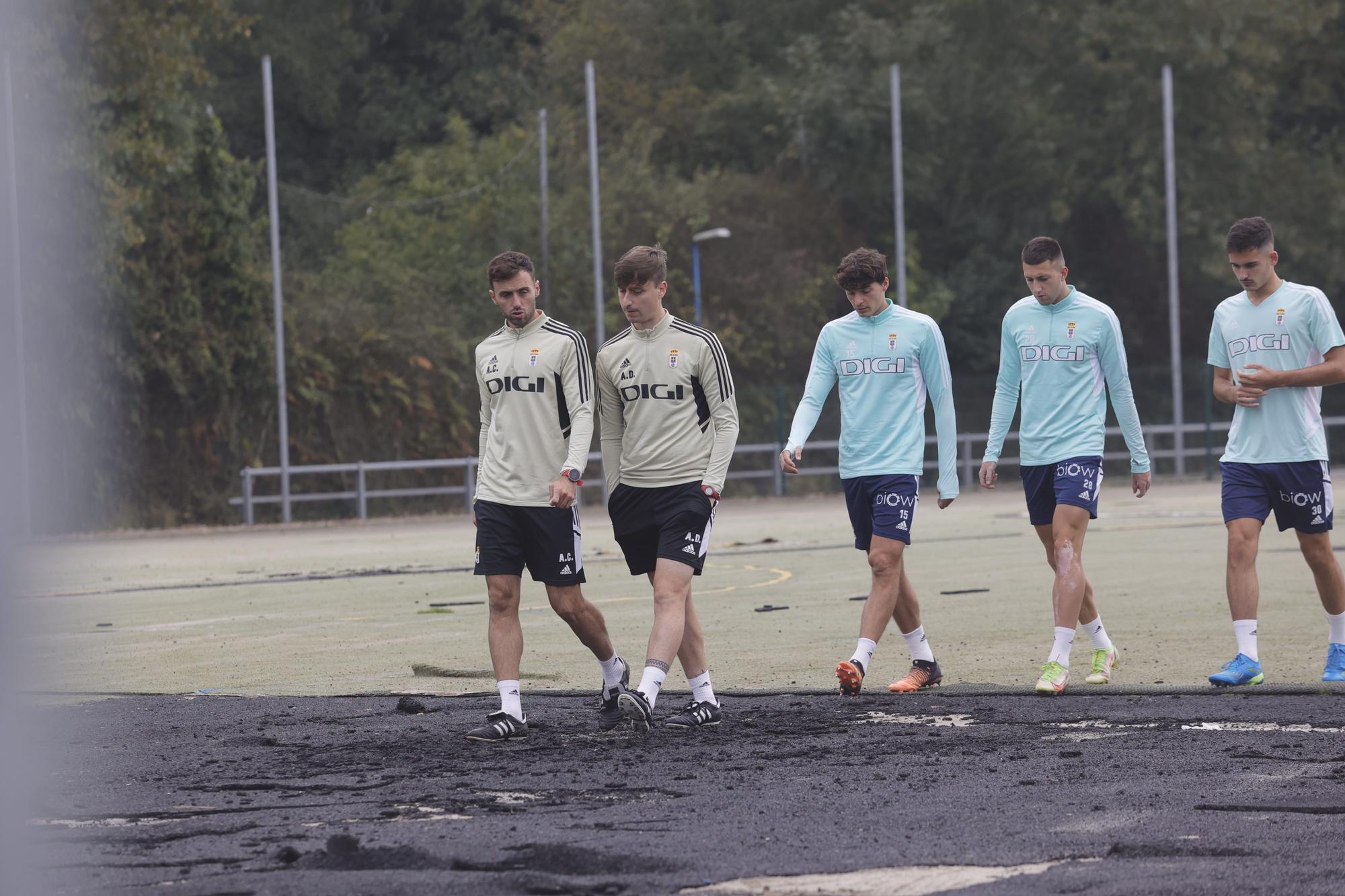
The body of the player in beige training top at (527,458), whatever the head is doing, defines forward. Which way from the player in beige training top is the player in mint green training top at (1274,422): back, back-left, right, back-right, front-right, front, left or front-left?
back-left

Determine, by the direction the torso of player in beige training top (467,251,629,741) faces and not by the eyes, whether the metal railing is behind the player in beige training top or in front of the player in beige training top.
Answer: behind

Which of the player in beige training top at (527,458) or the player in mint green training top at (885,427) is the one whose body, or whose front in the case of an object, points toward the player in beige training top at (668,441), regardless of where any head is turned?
the player in mint green training top

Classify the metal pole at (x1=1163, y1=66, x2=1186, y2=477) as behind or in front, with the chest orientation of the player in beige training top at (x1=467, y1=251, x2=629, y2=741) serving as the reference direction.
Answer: behind

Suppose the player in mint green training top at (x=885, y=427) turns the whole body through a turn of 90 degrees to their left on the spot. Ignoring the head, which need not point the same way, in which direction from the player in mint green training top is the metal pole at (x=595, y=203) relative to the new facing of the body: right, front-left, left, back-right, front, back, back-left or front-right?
back-left

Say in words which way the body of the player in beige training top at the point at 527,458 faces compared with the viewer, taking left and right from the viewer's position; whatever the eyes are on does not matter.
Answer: facing the viewer and to the left of the viewer

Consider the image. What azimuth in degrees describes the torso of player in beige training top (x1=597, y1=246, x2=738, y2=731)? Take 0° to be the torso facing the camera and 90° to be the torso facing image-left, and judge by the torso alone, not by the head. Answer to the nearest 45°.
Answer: approximately 45°

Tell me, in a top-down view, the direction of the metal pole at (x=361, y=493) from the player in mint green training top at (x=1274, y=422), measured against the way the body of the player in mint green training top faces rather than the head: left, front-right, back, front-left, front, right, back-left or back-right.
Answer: right

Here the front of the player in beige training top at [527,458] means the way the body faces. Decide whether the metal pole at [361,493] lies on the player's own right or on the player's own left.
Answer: on the player's own right

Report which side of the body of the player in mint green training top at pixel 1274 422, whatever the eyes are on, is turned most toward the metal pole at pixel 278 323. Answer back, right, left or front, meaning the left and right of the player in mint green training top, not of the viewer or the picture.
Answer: right
